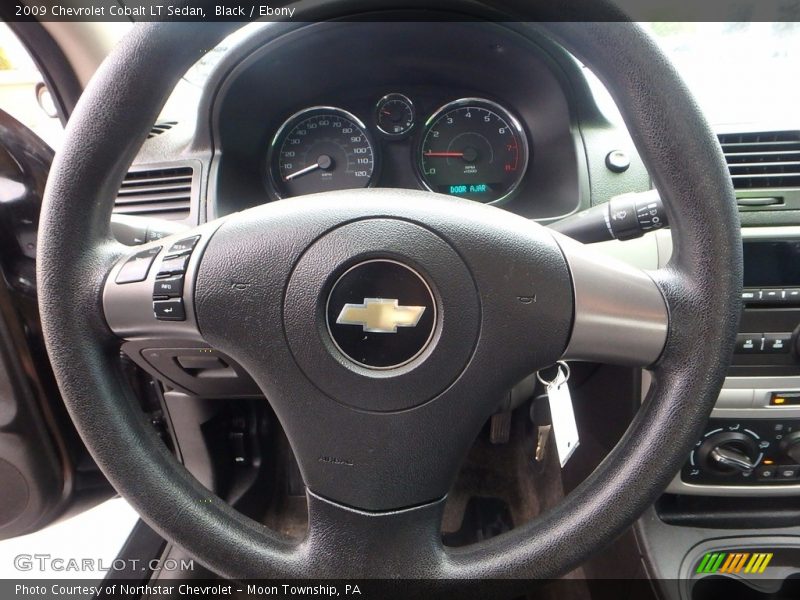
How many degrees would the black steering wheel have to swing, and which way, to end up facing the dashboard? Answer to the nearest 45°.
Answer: approximately 180°

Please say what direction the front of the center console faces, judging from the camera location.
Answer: facing the viewer

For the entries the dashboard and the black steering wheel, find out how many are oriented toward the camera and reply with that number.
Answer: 2

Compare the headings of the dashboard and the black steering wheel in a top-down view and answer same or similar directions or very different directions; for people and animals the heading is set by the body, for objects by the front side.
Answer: same or similar directions

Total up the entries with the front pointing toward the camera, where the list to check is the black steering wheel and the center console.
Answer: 2

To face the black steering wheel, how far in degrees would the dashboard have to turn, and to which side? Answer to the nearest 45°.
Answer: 0° — it already faces it

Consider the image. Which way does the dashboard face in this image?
toward the camera
